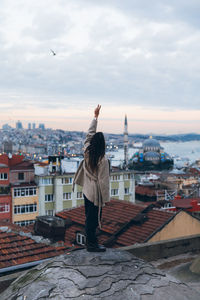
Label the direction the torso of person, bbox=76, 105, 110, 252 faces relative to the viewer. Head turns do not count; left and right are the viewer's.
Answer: facing away from the viewer and to the right of the viewer

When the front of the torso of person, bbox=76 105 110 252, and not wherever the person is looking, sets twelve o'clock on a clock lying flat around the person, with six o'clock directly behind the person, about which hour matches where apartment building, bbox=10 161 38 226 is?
The apartment building is roughly at 10 o'clock from the person.

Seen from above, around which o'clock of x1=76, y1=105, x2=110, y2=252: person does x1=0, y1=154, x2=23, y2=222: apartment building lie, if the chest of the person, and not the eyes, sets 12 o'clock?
The apartment building is roughly at 10 o'clock from the person.
